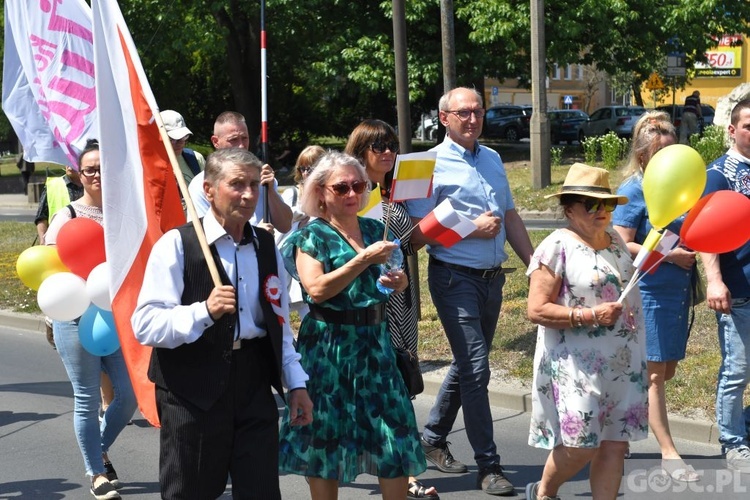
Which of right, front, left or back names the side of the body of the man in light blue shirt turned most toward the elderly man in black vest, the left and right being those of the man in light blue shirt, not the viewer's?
right

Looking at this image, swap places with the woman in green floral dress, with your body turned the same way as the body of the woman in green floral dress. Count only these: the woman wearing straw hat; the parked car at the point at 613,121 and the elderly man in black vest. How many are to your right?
1

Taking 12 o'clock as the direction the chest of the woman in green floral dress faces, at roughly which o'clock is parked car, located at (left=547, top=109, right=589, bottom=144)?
The parked car is roughly at 8 o'clock from the woman in green floral dress.

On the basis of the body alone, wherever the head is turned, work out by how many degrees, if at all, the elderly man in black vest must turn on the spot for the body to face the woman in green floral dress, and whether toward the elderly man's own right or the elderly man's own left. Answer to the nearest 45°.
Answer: approximately 90° to the elderly man's own left

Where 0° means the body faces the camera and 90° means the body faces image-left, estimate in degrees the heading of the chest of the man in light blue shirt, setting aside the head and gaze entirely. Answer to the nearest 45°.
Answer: approximately 315°

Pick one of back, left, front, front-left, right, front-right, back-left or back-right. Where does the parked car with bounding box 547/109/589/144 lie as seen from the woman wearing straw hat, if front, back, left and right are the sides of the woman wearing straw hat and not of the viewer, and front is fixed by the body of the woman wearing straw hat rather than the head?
back-left

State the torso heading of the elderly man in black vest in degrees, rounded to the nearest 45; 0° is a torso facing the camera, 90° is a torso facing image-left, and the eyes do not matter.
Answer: approximately 315°

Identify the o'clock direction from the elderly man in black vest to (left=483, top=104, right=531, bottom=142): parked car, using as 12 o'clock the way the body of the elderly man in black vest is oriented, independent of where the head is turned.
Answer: The parked car is roughly at 8 o'clock from the elderly man in black vest.

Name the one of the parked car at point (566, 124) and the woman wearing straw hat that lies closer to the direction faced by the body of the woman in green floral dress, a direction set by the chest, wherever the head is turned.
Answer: the woman wearing straw hat

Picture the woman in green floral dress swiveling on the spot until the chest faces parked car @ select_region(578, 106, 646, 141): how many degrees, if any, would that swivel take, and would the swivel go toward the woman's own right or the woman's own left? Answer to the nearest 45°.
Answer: approximately 135° to the woman's own left
